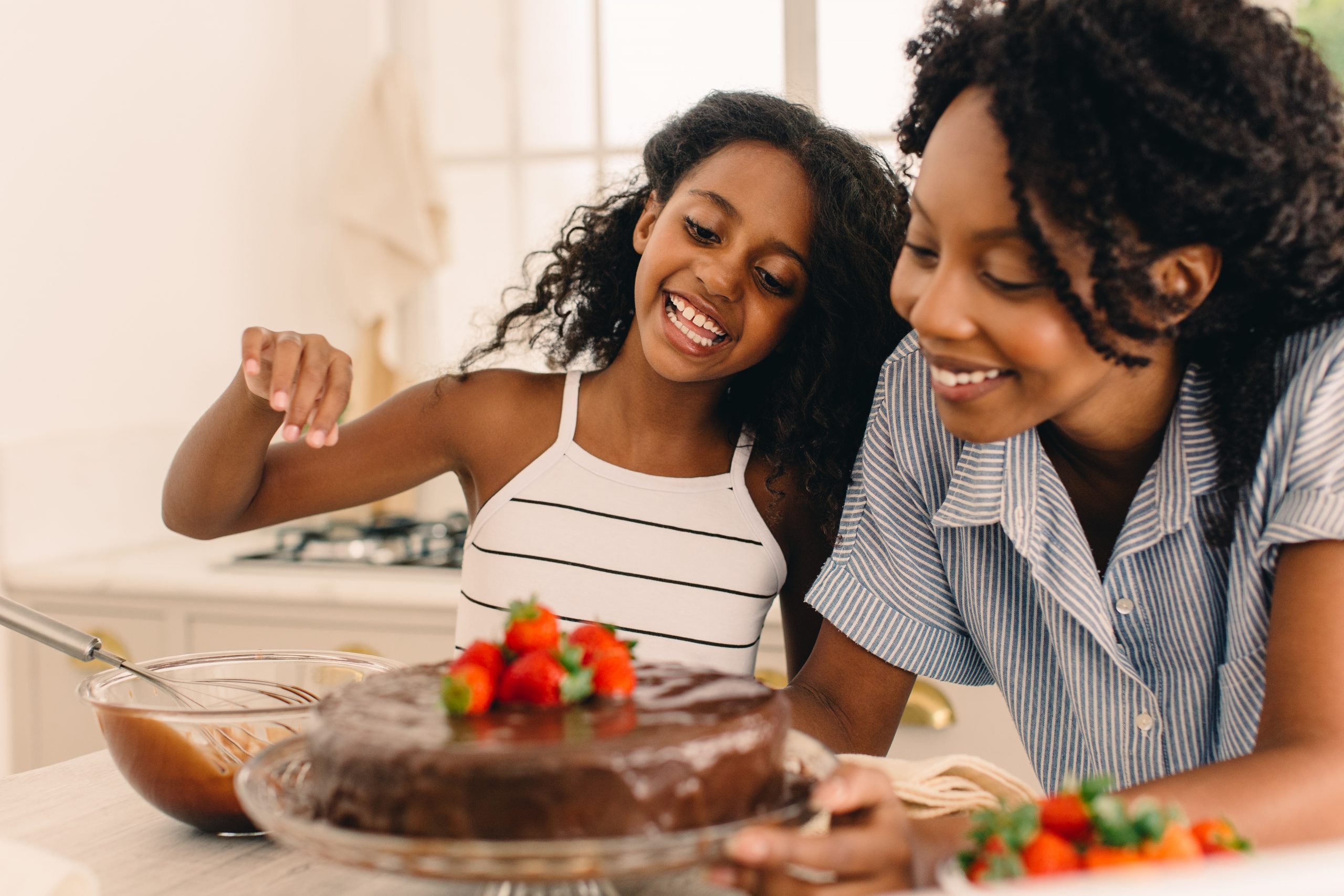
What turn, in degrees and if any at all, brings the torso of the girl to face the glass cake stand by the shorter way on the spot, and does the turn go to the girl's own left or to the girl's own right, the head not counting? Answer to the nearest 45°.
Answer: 0° — they already face it

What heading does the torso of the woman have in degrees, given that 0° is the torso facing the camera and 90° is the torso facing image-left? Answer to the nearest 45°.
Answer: approximately 45°

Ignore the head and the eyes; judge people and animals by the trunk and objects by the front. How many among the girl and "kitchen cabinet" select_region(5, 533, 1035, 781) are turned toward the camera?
2

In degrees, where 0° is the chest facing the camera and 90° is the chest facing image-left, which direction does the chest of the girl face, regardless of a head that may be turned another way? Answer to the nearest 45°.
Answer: approximately 0°

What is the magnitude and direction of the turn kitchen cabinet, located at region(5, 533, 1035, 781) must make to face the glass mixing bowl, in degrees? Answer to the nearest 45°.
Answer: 0° — it already faces it

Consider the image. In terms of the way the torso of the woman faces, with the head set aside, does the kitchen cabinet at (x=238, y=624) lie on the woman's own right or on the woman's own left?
on the woman's own right

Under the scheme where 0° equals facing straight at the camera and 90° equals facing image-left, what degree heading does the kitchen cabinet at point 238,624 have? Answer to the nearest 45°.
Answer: approximately 0°
